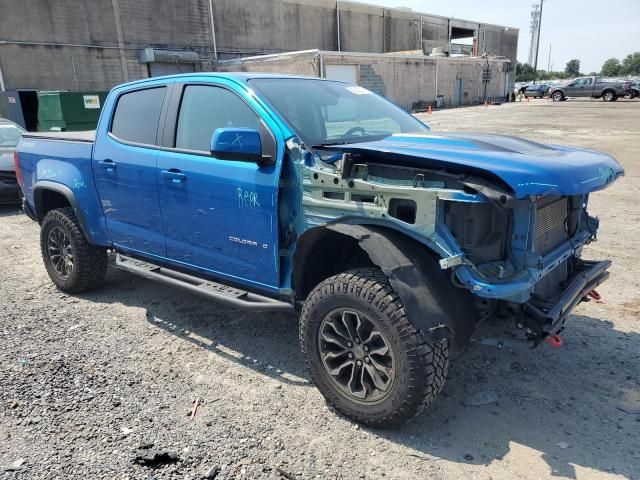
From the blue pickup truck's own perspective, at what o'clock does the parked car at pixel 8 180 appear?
The parked car is roughly at 6 o'clock from the blue pickup truck.

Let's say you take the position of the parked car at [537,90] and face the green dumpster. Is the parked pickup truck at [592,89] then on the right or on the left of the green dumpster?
left

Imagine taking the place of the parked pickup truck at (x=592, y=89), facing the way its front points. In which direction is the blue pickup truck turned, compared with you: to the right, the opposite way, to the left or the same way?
the opposite way

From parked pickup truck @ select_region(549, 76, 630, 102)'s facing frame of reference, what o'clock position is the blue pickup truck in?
The blue pickup truck is roughly at 9 o'clock from the parked pickup truck.

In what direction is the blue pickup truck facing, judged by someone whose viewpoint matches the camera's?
facing the viewer and to the right of the viewer

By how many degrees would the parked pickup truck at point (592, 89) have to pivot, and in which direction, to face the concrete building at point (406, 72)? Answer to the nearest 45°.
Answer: approximately 45° to its left

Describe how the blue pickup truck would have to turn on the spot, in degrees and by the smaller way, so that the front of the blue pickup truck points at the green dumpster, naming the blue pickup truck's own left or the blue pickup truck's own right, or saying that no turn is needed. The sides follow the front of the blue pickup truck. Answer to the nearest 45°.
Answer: approximately 180°

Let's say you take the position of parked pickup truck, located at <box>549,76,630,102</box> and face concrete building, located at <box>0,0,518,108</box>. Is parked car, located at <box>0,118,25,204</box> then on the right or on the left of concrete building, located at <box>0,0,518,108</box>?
left

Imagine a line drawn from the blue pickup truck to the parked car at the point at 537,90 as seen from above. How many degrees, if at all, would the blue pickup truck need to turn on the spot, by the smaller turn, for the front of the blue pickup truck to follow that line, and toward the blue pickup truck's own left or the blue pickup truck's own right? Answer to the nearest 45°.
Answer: approximately 90° to the blue pickup truck's own left

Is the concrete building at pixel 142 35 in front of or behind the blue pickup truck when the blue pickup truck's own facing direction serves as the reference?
behind

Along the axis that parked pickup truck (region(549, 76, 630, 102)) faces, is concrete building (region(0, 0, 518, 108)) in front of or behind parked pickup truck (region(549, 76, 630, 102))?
in front

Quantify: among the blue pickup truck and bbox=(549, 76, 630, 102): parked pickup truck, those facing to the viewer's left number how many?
1

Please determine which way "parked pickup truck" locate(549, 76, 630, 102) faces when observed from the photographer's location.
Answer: facing to the left of the viewer

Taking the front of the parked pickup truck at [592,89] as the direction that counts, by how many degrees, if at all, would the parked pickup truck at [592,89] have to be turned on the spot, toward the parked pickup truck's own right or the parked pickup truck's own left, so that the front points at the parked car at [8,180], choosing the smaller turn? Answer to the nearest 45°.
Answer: approximately 90° to the parked pickup truck's own left
